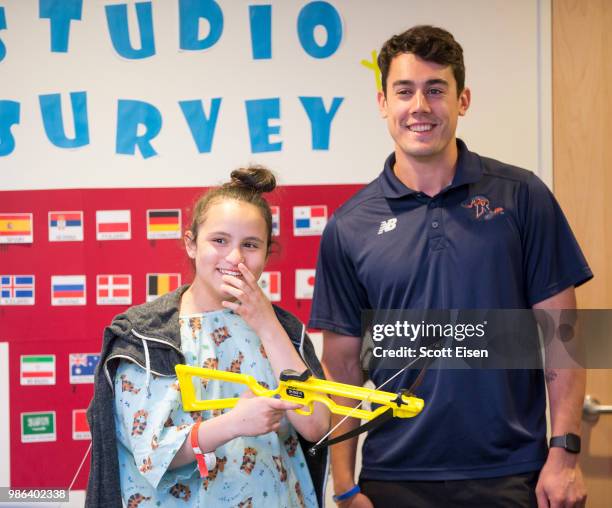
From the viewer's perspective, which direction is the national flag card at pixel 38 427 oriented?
toward the camera

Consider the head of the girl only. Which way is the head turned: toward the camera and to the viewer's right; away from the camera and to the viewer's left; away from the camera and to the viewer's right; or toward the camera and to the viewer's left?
toward the camera and to the viewer's right

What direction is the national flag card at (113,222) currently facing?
toward the camera

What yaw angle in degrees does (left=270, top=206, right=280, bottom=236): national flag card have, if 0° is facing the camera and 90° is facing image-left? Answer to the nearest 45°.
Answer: approximately 0°

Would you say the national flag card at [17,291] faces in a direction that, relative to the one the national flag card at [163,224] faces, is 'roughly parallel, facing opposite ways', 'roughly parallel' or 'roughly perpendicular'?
roughly parallel

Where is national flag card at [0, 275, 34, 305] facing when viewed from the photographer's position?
facing the viewer

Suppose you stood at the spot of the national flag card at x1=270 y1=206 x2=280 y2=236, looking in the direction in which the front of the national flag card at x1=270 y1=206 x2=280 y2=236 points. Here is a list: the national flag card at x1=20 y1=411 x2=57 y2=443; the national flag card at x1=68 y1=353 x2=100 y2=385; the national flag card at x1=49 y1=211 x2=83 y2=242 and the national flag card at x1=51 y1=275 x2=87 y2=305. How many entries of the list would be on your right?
4
